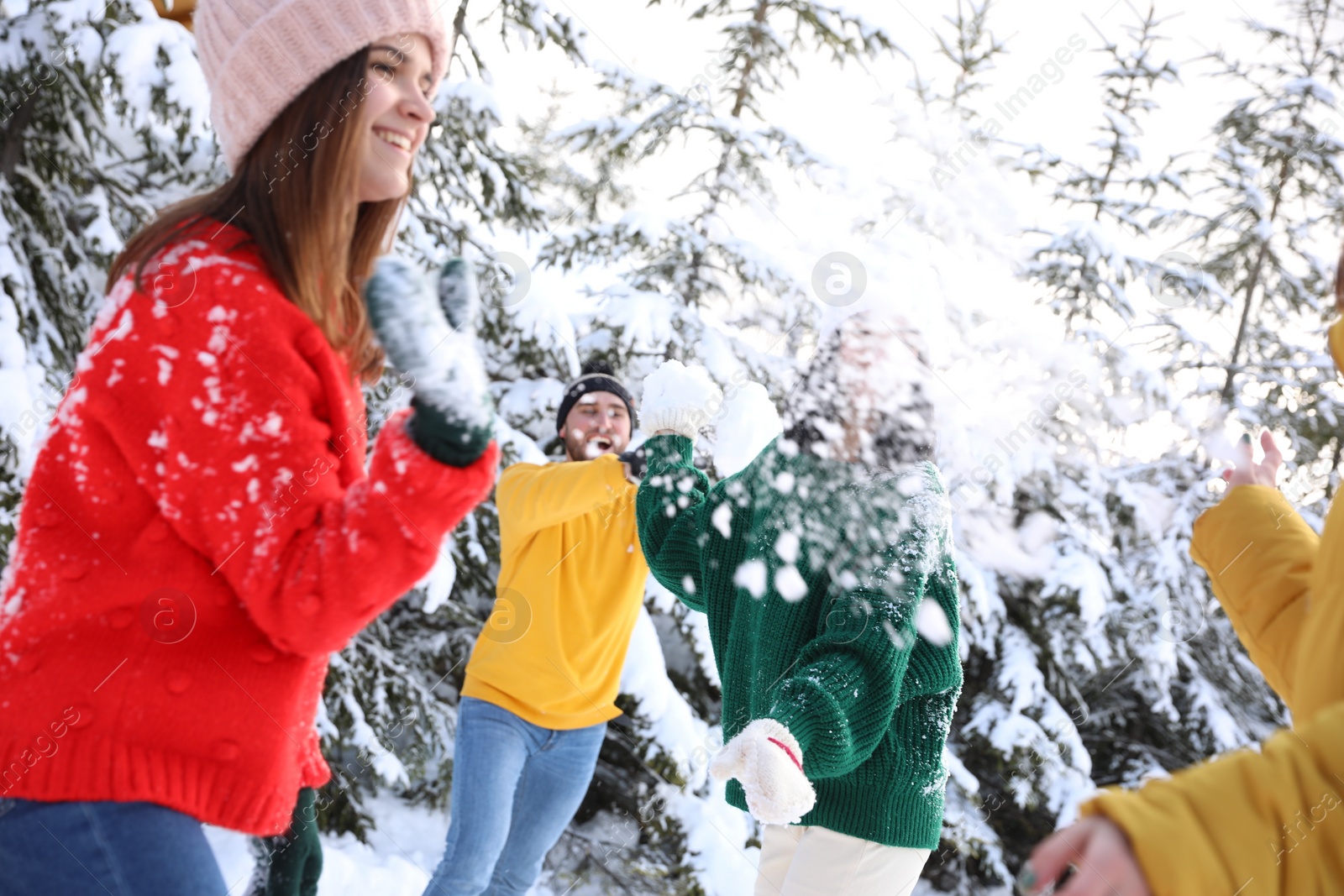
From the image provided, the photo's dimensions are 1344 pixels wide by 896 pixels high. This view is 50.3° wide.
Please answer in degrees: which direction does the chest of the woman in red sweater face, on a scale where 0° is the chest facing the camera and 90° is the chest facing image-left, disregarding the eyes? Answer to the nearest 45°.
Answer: approximately 270°

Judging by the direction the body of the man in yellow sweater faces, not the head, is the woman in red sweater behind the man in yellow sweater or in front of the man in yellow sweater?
in front

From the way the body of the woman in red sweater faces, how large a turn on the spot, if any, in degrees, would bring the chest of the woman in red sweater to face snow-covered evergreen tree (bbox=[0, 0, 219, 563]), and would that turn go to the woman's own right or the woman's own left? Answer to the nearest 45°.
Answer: approximately 90° to the woman's own left

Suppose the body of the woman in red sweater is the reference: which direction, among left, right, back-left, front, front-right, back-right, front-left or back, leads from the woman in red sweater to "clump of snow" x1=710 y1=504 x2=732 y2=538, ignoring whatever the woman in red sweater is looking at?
front-left

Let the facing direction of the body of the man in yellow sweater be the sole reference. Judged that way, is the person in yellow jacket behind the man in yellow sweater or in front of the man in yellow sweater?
in front

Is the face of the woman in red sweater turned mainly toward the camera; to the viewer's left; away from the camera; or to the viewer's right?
to the viewer's right

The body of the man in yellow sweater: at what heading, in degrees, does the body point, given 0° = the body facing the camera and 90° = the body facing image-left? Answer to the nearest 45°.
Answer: approximately 0°

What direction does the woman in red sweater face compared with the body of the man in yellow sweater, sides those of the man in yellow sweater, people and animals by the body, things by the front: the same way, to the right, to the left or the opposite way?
to the left
